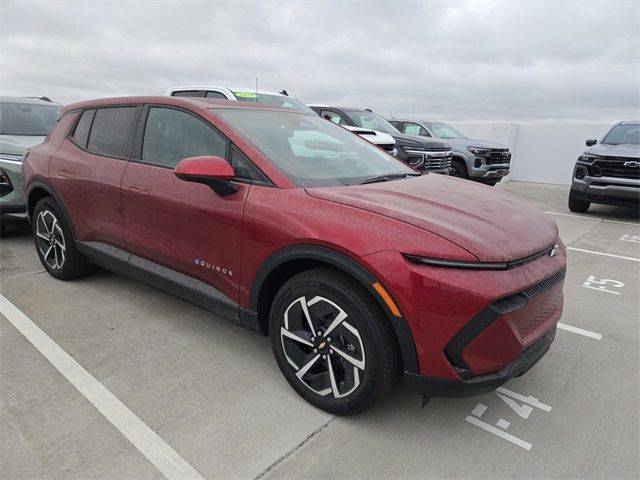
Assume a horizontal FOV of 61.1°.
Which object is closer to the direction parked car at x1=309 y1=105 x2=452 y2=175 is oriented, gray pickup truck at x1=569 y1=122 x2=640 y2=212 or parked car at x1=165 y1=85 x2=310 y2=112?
the gray pickup truck

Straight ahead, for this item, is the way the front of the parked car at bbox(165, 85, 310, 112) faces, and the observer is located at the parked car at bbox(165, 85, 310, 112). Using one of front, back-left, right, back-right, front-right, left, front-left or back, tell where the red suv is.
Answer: front-right

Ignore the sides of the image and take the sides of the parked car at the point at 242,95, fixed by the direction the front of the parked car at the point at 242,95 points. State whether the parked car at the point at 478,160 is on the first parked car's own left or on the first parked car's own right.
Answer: on the first parked car's own left

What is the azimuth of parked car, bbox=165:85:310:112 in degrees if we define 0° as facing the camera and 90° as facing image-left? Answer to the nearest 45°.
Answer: approximately 315°

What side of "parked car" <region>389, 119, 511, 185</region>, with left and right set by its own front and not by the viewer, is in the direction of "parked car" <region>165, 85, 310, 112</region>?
right

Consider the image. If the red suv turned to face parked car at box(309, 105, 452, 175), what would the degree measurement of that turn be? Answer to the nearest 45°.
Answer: approximately 135° to its left

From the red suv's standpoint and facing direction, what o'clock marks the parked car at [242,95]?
The parked car is roughly at 7 o'clock from the red suv.

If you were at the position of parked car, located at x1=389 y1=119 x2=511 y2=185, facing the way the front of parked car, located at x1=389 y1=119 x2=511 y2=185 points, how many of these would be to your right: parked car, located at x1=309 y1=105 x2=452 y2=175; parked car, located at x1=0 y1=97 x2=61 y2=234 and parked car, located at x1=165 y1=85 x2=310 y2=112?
3

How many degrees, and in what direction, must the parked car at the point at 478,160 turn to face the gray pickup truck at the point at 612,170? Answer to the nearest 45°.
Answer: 0° — it already faces it

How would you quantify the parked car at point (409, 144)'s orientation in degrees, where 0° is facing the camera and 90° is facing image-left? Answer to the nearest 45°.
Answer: approximately 315°
